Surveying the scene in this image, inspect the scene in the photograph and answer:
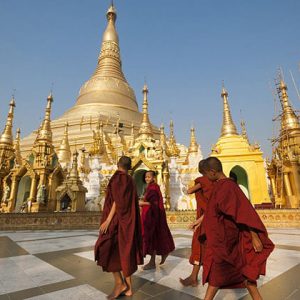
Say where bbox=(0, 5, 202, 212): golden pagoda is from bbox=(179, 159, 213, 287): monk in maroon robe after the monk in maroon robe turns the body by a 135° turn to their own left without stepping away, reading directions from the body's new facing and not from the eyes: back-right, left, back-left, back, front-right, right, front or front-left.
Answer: back

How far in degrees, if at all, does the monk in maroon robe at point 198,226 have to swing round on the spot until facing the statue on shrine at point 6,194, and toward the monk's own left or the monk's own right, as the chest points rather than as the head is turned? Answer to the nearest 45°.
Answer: approximately 45° to the monk's own right

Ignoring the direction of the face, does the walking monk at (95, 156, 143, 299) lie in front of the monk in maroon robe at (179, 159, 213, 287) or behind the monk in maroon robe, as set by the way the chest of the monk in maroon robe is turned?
in front

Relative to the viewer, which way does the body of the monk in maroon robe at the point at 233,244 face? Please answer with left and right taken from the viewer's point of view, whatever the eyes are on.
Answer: facing to the left of the viewer

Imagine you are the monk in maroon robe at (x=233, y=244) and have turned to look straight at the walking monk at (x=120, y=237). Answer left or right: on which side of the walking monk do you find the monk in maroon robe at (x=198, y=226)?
right

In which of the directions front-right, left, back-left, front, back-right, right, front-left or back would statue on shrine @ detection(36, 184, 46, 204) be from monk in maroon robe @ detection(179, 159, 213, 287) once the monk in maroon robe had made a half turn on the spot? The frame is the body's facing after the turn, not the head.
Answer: back-left

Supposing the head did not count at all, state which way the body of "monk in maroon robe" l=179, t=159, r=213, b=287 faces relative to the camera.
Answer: to the viewer's left

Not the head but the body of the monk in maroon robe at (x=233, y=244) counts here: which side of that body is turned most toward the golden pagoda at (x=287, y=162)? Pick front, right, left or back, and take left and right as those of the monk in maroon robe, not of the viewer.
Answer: right

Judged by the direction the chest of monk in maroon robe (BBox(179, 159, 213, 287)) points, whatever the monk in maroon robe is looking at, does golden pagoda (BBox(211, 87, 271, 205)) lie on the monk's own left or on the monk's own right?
on the monk's own right

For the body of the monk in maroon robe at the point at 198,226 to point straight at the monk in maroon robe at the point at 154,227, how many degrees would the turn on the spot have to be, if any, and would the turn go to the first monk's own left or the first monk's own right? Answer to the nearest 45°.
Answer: approximately 45° to the first monk's own right

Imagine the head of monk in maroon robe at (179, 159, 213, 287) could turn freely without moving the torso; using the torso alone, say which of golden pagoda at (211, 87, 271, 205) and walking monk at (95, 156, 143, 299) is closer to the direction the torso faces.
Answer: the walking monk
